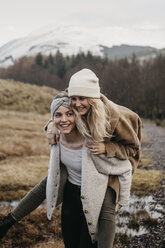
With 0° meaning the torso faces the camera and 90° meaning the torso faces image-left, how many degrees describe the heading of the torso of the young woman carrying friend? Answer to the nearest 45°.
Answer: approximately 45°
